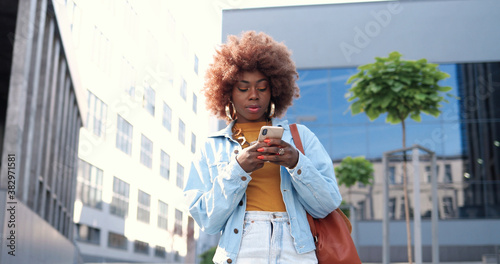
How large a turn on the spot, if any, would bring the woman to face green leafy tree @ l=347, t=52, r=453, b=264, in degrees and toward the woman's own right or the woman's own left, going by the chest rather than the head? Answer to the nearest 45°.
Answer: approximately 180°

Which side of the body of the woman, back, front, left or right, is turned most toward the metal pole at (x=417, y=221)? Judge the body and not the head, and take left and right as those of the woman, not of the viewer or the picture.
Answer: back

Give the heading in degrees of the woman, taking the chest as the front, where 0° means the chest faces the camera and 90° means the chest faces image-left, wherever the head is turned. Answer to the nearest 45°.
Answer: approximately 0°

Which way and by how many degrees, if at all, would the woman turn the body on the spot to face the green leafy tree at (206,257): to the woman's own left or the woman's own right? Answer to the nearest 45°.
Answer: approximately 180°

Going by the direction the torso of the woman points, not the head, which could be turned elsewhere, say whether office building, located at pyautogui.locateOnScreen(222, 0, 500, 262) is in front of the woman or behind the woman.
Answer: behind
